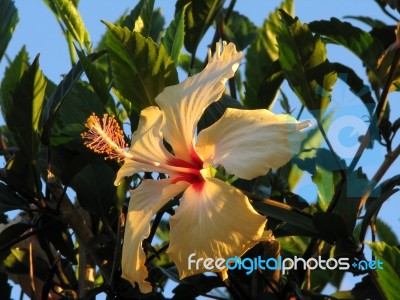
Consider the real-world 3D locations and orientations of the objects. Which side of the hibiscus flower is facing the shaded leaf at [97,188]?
right

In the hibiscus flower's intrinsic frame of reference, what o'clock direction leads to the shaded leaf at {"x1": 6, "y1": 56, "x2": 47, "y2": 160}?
The shaded leaf is roughly at 3 o'clock from the hibiscus flower.

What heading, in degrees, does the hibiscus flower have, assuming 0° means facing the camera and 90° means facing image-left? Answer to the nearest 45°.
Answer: approximately 45°
